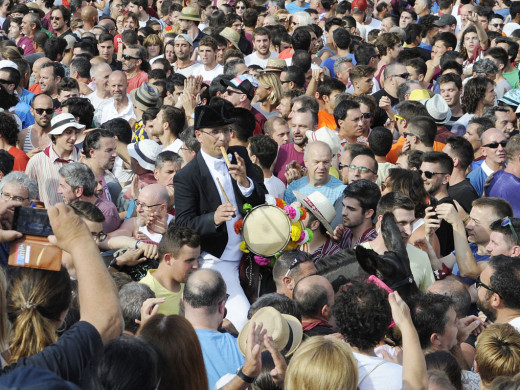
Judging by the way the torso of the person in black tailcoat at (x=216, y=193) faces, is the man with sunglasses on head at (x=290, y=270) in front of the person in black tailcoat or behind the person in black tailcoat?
in front

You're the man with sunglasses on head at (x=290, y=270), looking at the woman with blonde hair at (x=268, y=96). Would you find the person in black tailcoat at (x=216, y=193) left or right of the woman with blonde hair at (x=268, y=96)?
left

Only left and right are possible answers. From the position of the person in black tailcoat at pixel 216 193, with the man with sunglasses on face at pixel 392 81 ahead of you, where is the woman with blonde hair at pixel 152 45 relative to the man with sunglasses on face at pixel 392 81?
left

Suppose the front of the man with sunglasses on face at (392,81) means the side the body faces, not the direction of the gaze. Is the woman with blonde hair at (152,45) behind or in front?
behind

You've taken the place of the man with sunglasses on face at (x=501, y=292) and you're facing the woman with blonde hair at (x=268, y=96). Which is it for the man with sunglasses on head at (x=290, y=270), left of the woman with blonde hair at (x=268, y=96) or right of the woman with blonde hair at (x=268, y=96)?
left

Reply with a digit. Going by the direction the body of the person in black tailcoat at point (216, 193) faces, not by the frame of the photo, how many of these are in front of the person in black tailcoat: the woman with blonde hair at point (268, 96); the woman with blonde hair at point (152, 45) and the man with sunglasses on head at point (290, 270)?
1

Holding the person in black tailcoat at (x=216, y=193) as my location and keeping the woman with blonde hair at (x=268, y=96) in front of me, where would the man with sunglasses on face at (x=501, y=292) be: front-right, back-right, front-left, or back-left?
back-right

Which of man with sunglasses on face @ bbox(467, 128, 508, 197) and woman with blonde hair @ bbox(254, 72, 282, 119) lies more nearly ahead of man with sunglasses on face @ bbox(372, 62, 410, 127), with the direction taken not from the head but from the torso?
the man with sunglasses on face @ bbox(467, 128, 508, 197)

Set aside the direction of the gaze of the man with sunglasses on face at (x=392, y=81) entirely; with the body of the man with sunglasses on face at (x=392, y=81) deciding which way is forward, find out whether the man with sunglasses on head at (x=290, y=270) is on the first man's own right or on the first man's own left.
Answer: on the first man's own right
